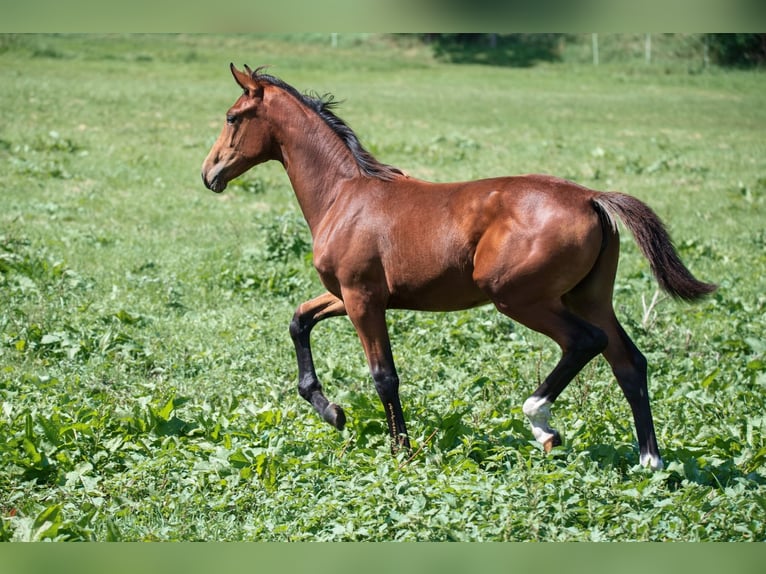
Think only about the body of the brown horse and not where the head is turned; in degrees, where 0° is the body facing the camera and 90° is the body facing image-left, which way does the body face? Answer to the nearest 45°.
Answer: approximately 90°
